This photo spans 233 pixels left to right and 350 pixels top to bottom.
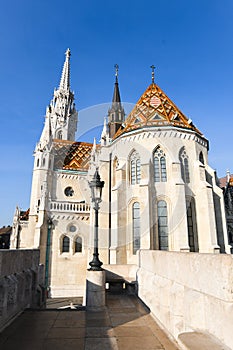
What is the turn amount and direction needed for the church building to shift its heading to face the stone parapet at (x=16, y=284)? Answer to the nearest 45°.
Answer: approximately 135° to its left

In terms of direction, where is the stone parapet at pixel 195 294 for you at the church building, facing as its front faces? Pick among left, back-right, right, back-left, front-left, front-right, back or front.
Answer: back-left

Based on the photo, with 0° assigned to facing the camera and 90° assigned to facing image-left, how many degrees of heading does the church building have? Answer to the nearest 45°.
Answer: approximately 135°
